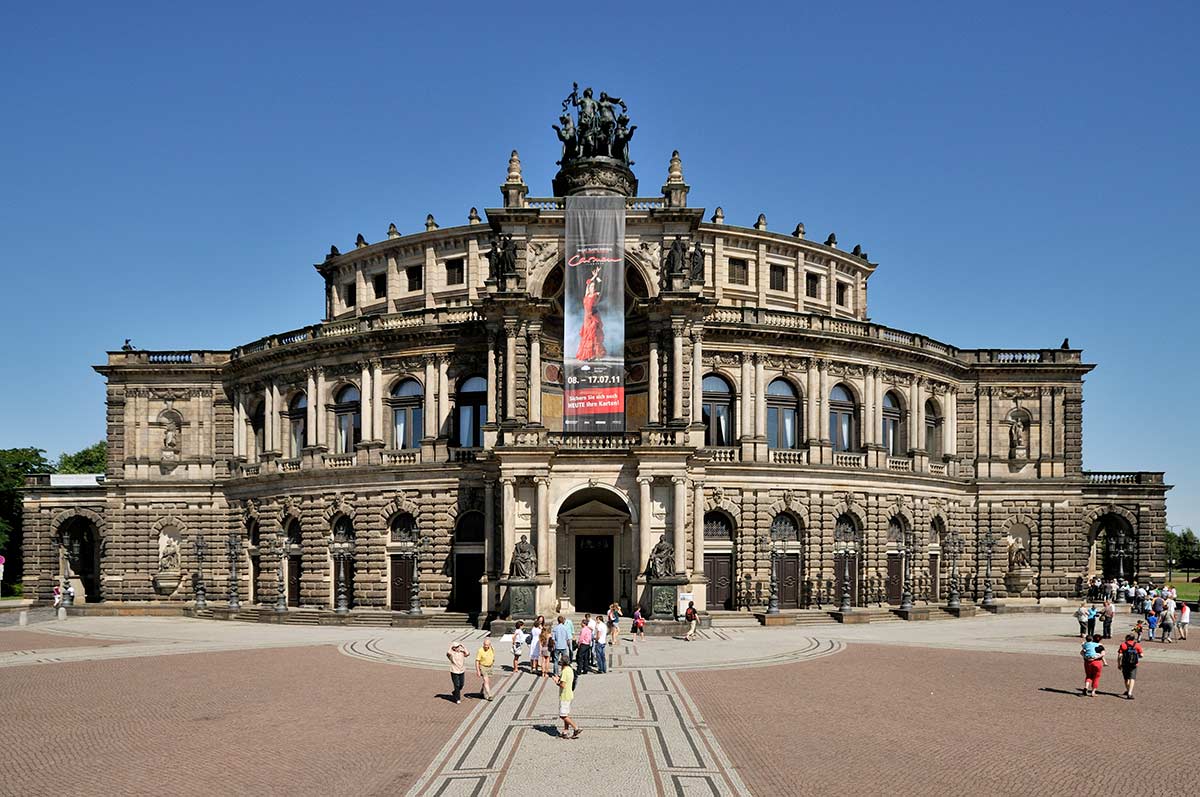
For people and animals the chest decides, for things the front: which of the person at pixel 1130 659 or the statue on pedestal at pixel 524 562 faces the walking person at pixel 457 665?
the statue on pedestal

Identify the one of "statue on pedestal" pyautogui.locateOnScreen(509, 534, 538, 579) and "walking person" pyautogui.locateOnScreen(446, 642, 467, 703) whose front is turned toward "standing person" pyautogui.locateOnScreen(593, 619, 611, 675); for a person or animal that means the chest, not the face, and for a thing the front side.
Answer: the statue on pedestal

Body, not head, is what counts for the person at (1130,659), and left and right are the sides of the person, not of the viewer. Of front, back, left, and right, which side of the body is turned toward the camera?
back

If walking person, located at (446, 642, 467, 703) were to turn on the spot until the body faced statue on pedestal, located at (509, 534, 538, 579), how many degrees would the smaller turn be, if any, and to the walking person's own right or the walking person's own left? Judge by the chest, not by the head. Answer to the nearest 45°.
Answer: approximately 180°

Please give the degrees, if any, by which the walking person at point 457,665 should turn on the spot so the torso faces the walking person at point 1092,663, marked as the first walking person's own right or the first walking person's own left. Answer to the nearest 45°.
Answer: approximately 90° to the first walking person's own left

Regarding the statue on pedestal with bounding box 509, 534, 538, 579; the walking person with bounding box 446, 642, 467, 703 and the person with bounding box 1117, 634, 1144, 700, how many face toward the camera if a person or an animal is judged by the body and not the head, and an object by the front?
2

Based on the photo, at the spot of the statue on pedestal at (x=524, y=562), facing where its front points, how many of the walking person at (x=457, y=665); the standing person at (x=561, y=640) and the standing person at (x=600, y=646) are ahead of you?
3

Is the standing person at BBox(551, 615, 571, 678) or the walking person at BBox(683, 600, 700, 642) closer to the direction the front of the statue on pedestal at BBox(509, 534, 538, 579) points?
the standing person
